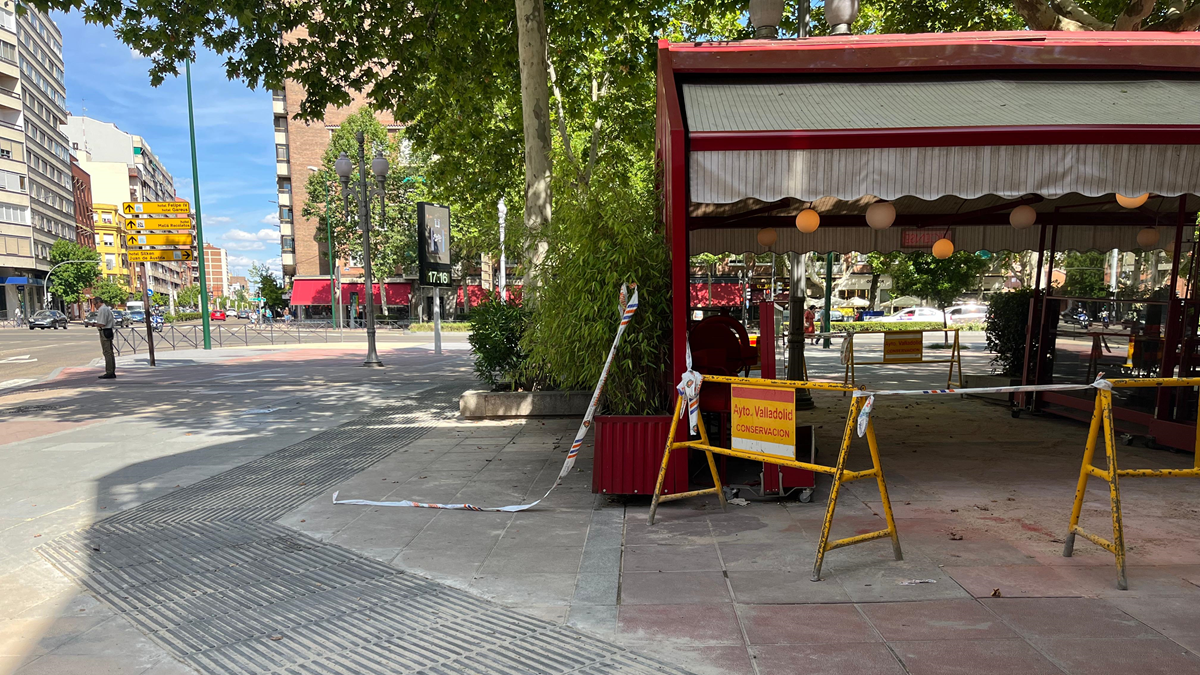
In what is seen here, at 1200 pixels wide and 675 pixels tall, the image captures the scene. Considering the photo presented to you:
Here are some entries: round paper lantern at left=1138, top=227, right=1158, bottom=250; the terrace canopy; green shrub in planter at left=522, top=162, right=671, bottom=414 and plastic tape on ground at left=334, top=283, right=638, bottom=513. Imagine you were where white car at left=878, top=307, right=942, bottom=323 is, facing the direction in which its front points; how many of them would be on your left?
4

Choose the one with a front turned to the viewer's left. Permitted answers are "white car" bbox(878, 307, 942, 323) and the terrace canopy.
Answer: the white car

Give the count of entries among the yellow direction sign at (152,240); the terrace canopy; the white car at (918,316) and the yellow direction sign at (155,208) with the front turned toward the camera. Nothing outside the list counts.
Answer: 3

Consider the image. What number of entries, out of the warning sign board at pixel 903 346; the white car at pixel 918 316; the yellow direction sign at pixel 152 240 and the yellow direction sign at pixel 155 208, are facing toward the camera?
3

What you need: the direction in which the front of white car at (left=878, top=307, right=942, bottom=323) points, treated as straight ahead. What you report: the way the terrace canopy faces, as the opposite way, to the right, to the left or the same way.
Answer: to the left

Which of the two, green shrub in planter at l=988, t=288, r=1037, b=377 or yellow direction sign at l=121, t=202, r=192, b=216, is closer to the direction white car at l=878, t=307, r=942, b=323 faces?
the yellow direction sign

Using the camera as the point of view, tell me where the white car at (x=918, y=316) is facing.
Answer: facing to the left of the viewer

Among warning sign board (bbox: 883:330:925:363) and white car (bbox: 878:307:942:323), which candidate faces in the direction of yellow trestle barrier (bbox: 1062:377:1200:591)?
the warning sign board

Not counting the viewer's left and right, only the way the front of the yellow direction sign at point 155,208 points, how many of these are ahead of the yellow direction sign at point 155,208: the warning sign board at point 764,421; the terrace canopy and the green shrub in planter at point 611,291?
3

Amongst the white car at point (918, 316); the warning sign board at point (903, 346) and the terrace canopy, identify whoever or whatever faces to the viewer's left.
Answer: the white car

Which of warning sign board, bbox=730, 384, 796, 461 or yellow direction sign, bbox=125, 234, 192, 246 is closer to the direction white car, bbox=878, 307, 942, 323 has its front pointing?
the yellow direction sign

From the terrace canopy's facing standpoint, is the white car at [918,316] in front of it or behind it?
behind
